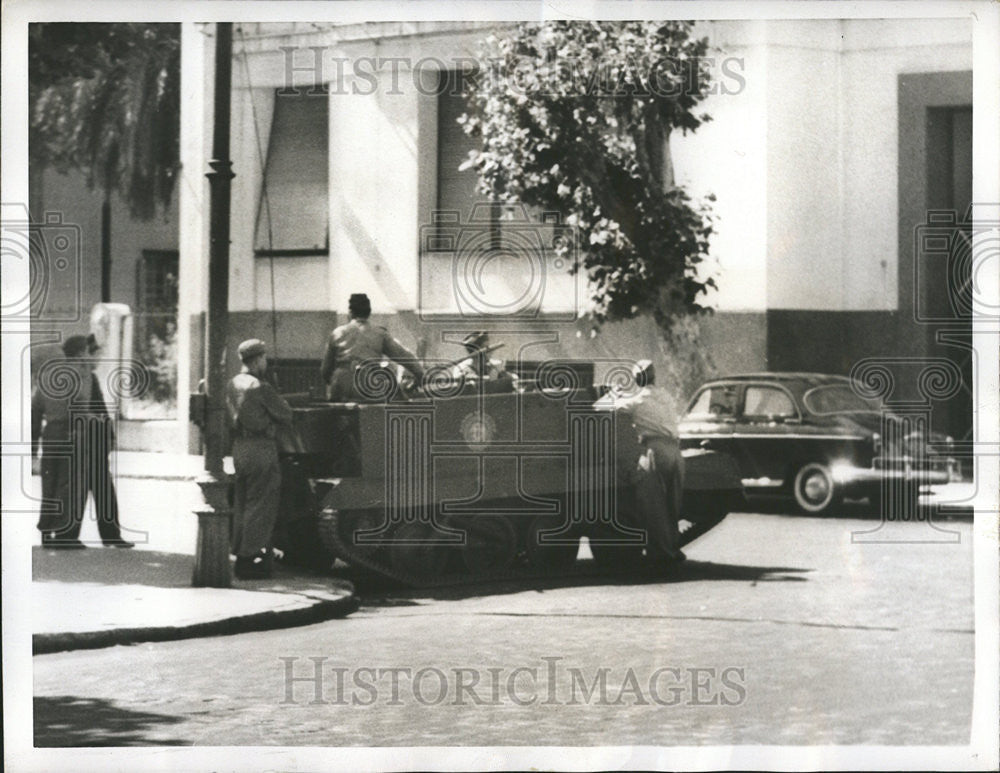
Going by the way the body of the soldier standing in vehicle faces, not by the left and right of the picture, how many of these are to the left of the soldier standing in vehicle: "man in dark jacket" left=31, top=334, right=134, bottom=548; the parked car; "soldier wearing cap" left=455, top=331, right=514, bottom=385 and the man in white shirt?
1

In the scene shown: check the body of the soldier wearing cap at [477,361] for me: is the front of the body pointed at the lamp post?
no

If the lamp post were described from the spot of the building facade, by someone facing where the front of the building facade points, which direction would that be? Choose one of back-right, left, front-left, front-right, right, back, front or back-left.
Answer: right

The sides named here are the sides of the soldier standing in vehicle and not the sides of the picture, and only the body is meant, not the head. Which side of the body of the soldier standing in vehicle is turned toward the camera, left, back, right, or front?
back

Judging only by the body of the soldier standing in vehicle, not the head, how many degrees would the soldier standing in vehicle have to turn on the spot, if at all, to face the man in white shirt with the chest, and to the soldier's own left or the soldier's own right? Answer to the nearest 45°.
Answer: approximately 90° to the soldier's own right

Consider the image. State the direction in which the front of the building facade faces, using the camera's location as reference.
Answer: facing the viewer

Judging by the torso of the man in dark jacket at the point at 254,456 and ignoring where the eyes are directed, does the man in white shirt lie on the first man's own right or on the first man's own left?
on the first man's own right
